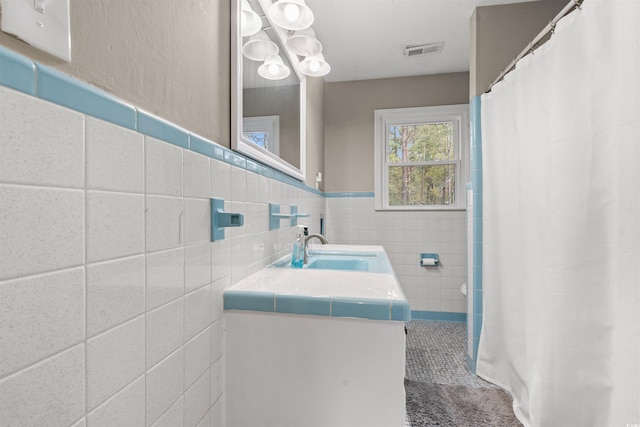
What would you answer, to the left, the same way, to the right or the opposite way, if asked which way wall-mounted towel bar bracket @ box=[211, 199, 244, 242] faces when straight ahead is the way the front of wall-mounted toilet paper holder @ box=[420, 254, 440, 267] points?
to the left

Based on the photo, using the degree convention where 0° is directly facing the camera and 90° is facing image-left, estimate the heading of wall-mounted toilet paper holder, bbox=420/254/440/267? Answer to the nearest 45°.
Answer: approximately 0°

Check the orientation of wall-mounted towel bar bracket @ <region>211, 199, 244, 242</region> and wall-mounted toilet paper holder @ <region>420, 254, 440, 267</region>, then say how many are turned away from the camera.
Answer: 0

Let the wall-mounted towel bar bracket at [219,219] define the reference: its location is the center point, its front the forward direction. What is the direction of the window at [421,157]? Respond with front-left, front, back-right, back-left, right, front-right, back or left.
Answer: left

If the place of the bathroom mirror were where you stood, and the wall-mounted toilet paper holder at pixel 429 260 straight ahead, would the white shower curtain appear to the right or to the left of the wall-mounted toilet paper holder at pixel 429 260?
right

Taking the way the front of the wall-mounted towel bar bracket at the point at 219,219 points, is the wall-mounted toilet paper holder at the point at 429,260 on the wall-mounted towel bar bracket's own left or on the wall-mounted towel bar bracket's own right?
on the wall-mounted towel bar bracket's own left

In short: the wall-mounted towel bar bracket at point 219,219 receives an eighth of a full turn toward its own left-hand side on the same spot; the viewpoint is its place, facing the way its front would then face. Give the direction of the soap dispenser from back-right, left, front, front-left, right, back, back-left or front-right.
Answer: front-left

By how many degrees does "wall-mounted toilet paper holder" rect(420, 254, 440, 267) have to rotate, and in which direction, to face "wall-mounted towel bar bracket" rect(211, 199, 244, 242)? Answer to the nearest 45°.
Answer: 0° — it already faces it

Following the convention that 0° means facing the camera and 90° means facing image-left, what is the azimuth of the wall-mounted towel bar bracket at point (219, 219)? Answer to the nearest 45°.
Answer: approximately 315°

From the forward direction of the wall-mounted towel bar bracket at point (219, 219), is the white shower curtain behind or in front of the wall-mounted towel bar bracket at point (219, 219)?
in front
